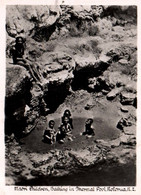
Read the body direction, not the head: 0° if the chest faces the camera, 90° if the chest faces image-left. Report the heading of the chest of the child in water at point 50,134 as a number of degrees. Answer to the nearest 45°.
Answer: approximately 315°
